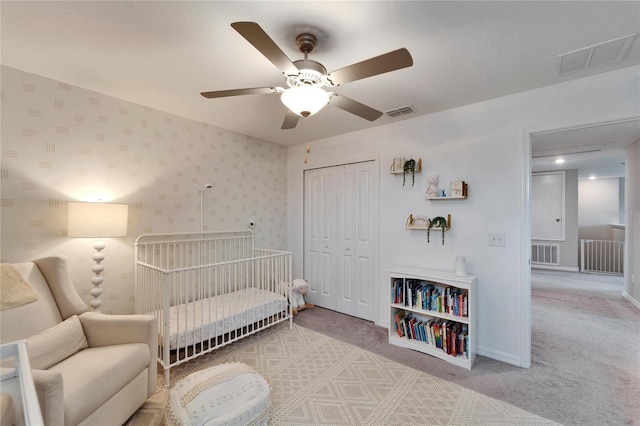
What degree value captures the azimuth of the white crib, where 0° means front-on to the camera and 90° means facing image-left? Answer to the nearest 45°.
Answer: approximately 315°

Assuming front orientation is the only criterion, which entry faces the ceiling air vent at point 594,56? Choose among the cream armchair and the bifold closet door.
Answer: the cream armchair

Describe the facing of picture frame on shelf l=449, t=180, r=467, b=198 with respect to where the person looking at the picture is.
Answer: facing the viewer and to the left of the viewer

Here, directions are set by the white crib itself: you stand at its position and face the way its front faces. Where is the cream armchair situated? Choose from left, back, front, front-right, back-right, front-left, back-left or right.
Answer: right

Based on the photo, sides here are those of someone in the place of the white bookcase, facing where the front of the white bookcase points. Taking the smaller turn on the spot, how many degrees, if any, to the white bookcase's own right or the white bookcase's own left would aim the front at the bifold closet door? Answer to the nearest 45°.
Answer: approximately 90° to the white bookcase's own right

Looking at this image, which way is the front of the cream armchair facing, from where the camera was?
facing the viewer and to the right of the viewer

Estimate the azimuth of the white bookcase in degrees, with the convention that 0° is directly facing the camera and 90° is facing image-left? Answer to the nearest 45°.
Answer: approximately 45°

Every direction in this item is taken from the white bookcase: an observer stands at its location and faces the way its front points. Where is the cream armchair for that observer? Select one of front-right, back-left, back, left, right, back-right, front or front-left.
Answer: front

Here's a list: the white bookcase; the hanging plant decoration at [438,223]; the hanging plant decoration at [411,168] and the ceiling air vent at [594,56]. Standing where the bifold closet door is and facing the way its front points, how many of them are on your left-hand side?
4

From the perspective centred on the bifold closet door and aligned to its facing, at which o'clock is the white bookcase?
The white bookcase is roughly at 9 o'clock from the bifold closet door.
